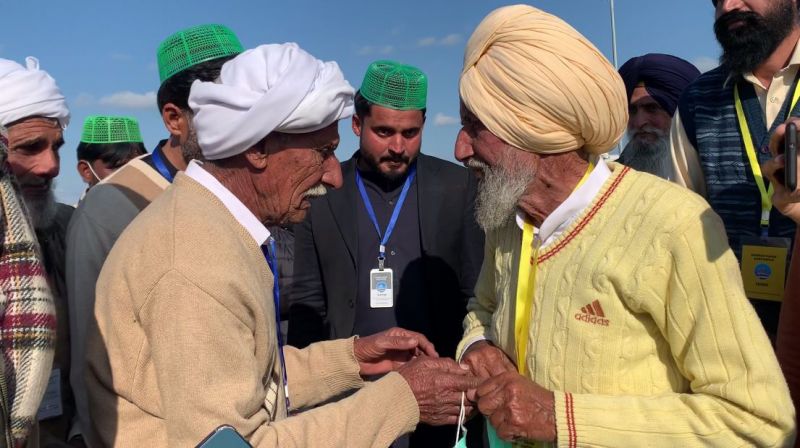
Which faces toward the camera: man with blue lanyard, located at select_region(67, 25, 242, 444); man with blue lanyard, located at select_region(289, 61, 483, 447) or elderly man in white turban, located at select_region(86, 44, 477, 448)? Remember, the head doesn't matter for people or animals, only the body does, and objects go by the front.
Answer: man with blue lanyard, located at select_region(289, 61, 483, 447)

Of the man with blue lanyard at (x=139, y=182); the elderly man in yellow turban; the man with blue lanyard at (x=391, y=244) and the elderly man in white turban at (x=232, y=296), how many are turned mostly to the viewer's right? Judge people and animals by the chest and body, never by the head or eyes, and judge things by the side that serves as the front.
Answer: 2

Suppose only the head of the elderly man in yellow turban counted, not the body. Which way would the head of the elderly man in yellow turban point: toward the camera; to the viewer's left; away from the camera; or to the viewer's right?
to the viewer's left

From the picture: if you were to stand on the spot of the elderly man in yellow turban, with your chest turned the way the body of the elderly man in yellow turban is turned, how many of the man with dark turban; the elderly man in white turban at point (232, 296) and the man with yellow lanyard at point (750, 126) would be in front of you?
1

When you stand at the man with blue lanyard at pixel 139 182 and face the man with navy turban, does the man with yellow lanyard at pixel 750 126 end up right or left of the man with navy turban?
right

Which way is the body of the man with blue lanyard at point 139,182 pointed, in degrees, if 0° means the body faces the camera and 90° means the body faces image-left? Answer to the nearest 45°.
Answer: approximately 270°

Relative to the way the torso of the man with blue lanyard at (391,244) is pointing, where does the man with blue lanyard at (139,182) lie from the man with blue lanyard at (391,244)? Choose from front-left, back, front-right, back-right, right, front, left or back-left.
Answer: front-right

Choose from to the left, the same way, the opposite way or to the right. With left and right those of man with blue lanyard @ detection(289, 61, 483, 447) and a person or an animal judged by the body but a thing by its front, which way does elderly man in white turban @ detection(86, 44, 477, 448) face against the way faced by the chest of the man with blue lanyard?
to the left

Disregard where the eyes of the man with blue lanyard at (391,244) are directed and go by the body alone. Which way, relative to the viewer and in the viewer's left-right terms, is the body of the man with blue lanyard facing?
facing the viewer

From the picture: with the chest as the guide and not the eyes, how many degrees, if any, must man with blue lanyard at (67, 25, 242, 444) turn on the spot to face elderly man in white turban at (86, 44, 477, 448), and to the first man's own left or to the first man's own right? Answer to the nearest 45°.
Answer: approximately 90° to the first man's own right

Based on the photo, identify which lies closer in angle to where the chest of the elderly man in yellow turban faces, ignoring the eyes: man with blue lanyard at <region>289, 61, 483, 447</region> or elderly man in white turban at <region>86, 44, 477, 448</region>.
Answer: the elderly man in white turban

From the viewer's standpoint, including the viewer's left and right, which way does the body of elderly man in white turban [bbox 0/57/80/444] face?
facing the viewer and to the right of the viewer

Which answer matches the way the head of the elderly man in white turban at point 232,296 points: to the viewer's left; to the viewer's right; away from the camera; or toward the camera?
to the viewer's right

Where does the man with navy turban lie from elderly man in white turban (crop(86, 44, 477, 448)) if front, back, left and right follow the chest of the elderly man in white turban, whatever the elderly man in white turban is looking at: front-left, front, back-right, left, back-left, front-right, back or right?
front-left

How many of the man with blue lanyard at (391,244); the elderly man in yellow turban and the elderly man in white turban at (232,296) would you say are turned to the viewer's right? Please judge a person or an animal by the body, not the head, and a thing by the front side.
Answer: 1

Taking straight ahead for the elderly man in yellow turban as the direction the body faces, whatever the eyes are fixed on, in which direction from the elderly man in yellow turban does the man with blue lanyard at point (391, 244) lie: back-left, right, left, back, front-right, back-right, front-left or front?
right
